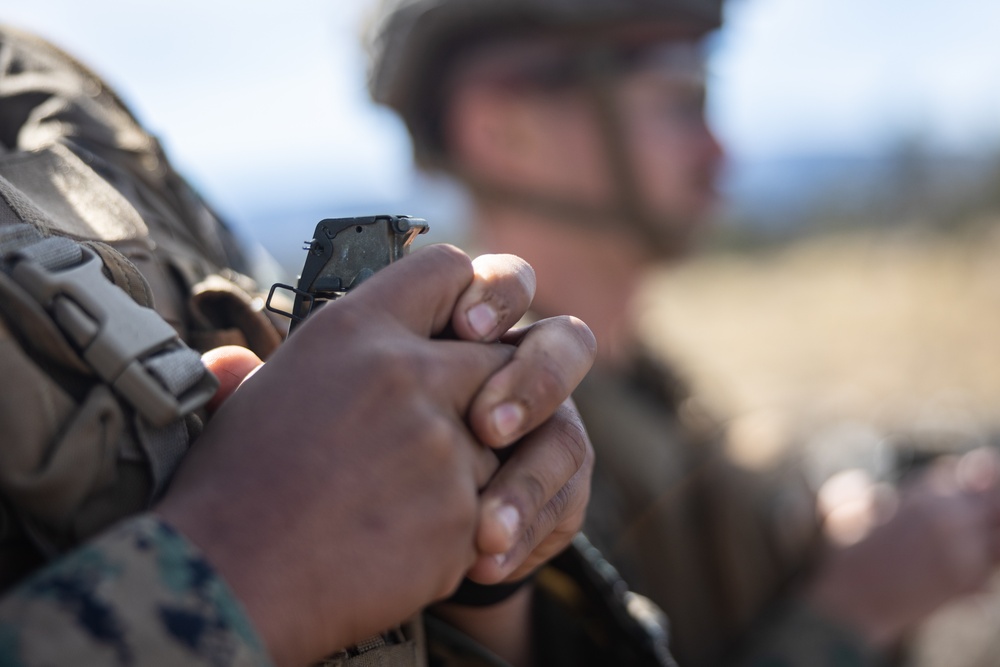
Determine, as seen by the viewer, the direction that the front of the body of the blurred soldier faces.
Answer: to the viewer's right
